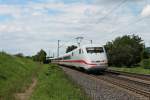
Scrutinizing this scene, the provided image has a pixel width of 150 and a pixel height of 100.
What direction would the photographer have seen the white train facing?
facing the viewer and to the right of the viewer
